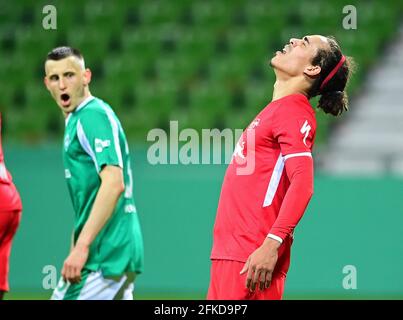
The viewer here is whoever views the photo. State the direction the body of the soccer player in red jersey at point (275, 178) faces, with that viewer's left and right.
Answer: facing to the left of the viewer
